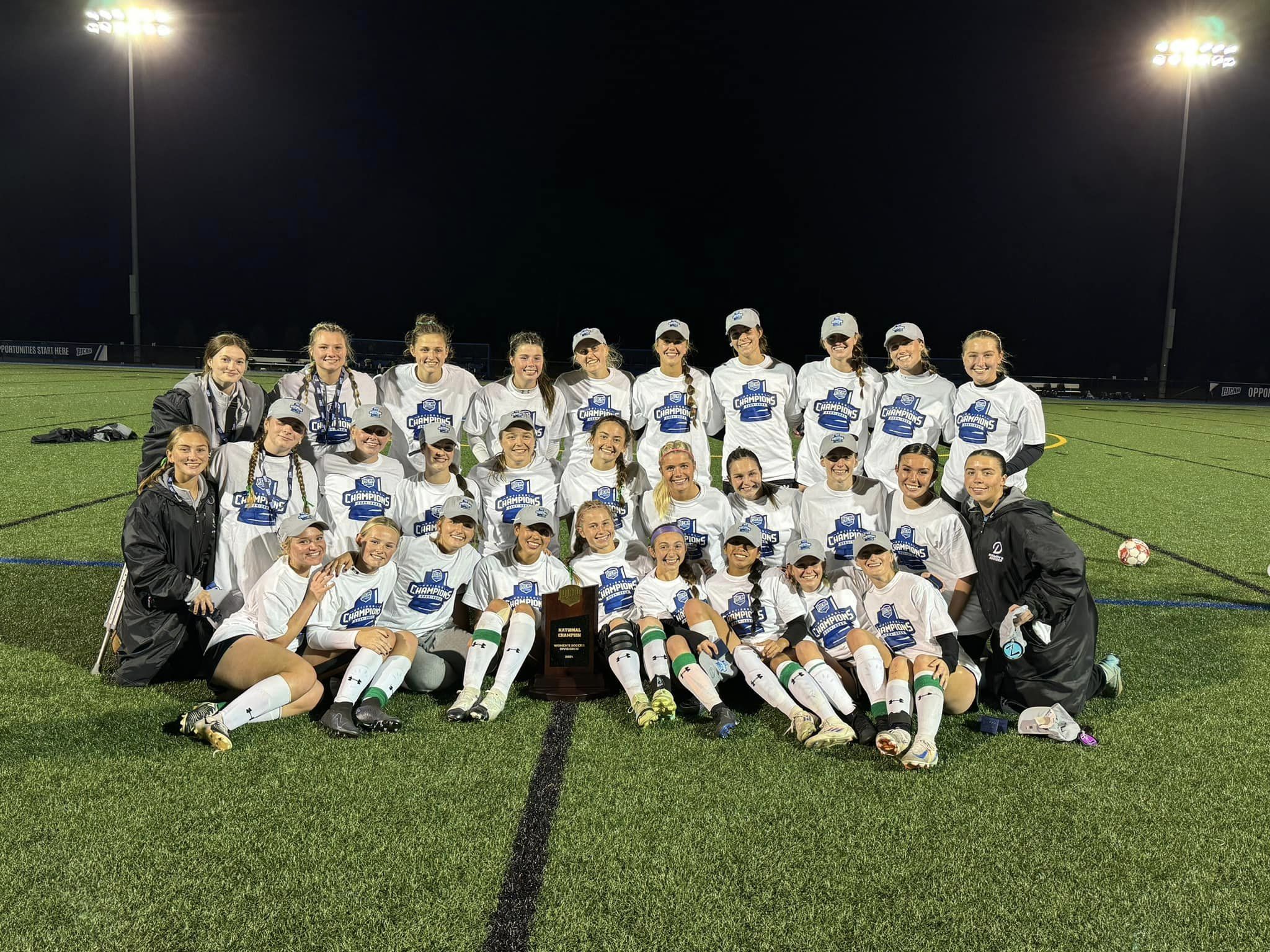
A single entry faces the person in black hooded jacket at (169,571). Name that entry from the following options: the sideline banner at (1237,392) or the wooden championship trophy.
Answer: the sideline banner

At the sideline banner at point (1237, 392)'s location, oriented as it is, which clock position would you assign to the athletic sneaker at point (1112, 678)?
The athletic sneaker is roughly at 12 o'clock from the sideline banner.

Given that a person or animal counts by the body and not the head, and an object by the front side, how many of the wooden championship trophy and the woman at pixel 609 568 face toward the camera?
2

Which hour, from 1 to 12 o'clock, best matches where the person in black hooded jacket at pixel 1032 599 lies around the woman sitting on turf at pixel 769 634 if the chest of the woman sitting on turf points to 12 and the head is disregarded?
The person in black hooded jacket is roughly at 9 o'clock from the woman sitting on turf.
